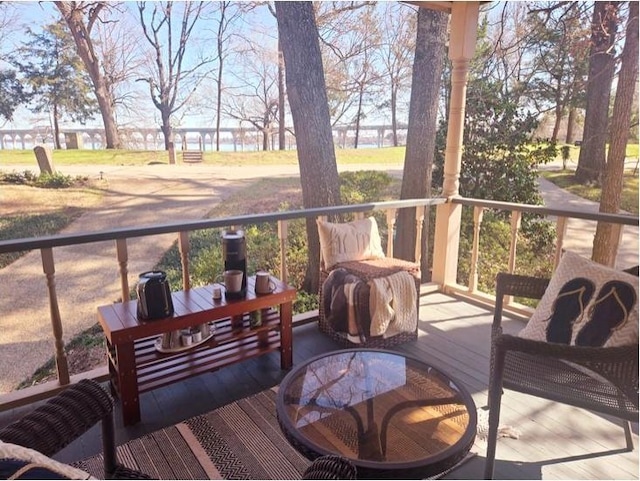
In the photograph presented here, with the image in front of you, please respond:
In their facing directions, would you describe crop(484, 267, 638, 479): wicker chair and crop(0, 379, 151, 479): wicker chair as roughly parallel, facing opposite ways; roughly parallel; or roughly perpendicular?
roughly perpendicular

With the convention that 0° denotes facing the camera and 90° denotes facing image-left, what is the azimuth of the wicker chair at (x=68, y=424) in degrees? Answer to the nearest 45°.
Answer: approximately 225°

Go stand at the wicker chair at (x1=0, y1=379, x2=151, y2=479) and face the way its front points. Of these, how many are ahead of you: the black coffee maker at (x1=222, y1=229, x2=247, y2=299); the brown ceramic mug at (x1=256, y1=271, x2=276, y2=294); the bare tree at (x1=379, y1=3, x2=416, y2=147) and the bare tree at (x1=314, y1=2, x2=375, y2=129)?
4

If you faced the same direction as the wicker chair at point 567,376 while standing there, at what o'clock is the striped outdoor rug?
The striped outdoor rug is roughly at 11 o'clock from the wicker chair.

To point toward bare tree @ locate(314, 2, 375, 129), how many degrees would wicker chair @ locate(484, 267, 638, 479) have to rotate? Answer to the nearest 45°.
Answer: approximately 45° to its right

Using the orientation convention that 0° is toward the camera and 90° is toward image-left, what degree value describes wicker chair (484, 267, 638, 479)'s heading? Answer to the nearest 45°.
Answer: approximately 90°

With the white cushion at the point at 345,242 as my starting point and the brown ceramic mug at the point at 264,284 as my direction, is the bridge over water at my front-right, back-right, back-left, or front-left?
back-right

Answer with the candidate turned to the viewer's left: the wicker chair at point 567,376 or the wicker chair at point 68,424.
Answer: the wicker chair at point 567,376

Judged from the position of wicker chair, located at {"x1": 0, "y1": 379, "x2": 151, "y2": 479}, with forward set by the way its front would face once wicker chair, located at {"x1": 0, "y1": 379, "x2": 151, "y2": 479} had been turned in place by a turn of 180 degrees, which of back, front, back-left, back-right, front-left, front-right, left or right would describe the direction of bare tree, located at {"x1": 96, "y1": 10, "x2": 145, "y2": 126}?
back-right

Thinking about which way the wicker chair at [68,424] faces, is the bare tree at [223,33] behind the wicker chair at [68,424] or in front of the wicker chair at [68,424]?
in front

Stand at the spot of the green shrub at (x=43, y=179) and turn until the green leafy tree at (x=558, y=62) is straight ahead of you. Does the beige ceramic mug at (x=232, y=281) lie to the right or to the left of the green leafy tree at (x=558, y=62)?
right

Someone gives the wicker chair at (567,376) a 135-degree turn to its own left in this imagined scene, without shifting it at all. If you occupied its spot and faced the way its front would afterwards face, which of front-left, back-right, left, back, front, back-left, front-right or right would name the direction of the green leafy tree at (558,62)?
back-left

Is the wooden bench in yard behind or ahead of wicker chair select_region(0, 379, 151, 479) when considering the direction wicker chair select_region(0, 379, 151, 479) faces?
ahead
